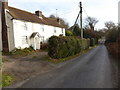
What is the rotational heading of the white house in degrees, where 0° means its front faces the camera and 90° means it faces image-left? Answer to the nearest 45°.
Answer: approximately 315°
